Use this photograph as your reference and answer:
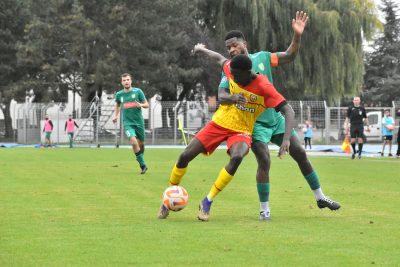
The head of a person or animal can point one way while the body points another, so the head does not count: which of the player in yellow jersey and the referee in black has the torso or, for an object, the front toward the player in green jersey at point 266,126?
the referee in black

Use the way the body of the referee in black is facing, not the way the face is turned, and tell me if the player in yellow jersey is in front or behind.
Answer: in front

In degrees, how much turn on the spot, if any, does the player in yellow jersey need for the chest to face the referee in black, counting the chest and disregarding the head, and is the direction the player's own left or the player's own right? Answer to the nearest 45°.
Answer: approximately 180°

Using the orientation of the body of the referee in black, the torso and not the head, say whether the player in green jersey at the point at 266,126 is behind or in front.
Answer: in front

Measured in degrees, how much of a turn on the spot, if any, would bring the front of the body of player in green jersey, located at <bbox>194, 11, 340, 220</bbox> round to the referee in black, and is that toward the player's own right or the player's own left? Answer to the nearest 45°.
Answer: approximately 180°

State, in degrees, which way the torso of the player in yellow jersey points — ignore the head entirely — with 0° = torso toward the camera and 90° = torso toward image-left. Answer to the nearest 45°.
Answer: approximately 0°

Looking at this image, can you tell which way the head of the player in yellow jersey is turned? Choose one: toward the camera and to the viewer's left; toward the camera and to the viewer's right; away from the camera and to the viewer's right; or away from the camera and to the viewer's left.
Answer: toward the camera and to the viewer's left

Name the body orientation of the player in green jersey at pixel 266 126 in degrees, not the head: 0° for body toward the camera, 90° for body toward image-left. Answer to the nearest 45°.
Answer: approximately 0°

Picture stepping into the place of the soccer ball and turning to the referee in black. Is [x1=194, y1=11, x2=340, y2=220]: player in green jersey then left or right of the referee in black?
right

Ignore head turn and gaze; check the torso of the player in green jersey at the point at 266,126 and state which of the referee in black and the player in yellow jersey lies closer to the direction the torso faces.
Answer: the player in yellow jersey
